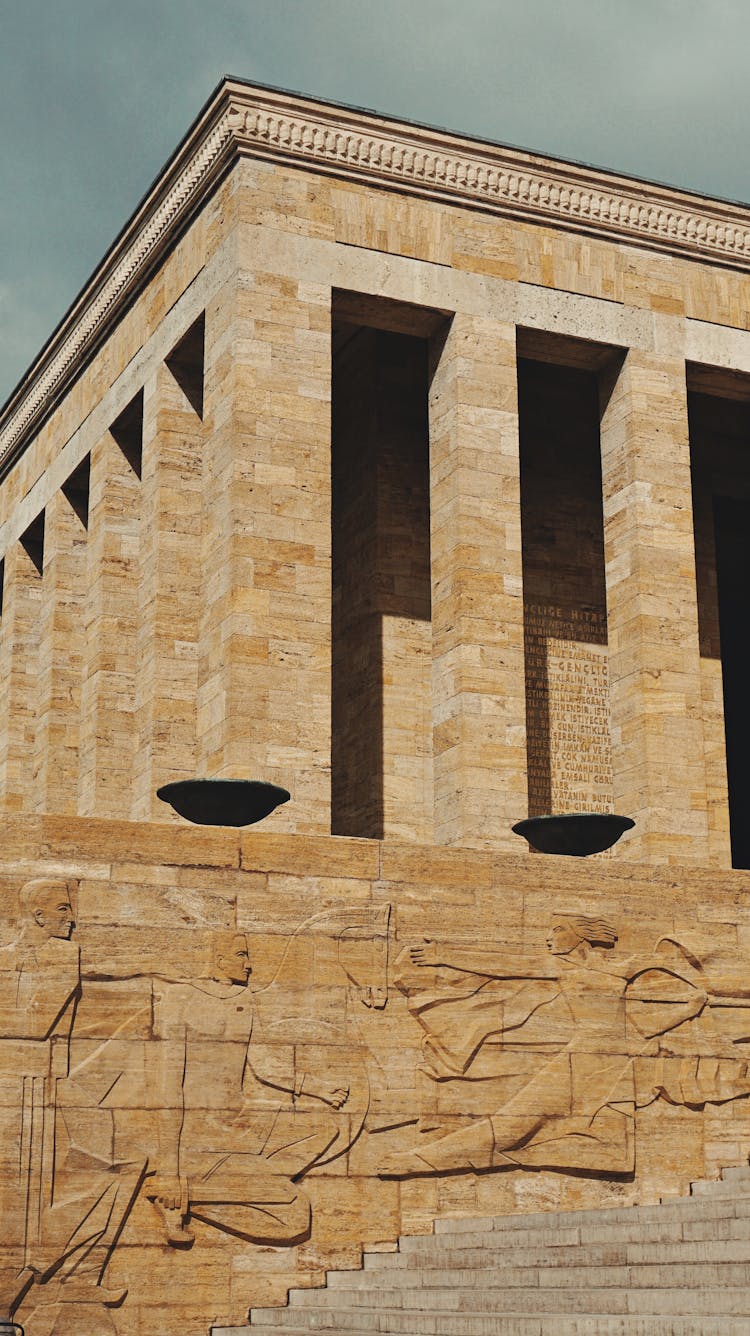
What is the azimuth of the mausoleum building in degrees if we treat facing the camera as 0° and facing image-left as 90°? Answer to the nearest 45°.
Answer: approximately 315°
